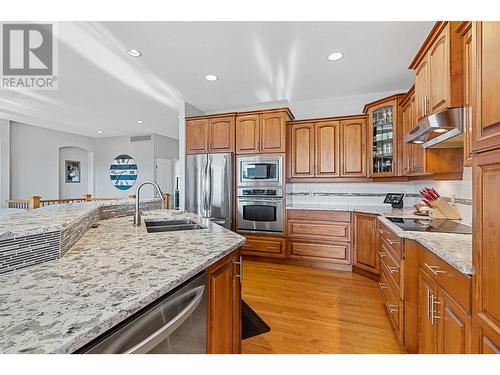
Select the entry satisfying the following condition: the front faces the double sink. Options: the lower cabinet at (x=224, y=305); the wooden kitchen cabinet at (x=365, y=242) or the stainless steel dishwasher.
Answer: the wooden kitchen cabinet

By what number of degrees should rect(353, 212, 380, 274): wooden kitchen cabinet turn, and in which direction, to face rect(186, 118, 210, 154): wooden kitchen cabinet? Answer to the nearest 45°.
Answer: approximately 45° to its right

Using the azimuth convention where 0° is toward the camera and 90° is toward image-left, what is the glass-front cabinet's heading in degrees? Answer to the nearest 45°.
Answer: approximately 45°

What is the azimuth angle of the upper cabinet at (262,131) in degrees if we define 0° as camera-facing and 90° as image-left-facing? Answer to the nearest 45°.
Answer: approximately 0°

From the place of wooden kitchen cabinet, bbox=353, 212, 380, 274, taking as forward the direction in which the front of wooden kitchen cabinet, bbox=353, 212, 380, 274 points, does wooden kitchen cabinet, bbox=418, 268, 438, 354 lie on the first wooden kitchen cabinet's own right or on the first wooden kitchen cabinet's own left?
on the first wooden kitchen cabinet's own left

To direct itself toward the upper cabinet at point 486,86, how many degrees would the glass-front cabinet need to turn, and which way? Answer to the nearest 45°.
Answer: approximately 45° to its left

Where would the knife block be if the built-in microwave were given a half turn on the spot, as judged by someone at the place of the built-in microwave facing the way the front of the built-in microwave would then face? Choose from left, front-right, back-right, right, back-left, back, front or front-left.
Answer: back-right

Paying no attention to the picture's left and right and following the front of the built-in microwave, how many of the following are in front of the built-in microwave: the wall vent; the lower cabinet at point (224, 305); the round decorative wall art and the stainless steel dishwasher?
2

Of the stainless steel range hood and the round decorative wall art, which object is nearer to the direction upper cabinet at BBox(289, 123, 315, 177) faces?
the stainless steel range hood

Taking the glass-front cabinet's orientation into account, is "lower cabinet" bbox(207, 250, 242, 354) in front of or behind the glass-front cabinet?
in front

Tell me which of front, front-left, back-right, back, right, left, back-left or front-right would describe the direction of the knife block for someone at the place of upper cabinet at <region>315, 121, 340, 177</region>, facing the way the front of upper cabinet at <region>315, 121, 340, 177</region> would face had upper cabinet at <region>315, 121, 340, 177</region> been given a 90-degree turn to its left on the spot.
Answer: front-right
